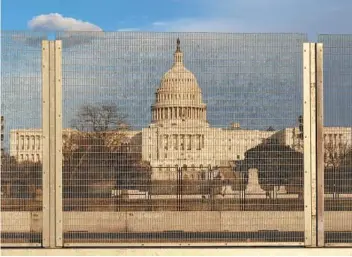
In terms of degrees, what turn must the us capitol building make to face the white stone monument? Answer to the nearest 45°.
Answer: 0° — it already faces it

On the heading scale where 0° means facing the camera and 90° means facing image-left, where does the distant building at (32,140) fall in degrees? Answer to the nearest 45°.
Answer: approximately 0°

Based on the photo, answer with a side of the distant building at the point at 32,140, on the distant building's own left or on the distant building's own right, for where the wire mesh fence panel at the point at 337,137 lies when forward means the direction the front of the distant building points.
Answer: on the distant building's own left

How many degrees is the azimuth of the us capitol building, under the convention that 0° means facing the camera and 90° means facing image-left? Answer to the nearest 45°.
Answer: approximately 0°

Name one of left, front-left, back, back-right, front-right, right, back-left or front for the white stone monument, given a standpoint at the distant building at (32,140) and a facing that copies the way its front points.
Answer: left
